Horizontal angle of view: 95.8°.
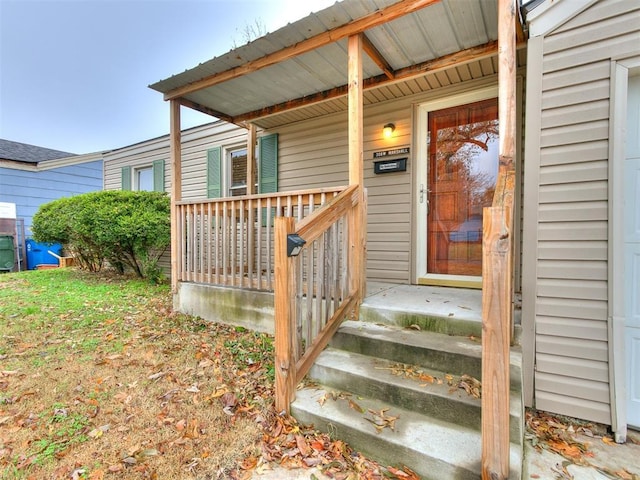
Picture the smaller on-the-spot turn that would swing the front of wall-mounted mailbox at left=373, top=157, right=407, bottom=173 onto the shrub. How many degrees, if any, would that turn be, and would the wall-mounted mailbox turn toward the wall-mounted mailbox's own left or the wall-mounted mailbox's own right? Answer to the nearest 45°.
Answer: approximately 45° to the wall-mounted mailbox's own right

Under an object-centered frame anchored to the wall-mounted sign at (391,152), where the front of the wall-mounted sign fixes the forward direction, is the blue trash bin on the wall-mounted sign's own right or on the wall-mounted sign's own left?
on the wall-mounted sign's own right

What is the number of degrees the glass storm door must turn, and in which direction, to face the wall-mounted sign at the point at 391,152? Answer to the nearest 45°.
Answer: approximately 45° to its right

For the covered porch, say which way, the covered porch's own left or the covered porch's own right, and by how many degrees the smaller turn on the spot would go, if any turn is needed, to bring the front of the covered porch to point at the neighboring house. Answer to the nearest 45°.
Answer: approximately 90° to the covered porch's own right

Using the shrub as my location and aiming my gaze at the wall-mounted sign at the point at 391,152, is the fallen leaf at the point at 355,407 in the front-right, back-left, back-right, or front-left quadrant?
front-right

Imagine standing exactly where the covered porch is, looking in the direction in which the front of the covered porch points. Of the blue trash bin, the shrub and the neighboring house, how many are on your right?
3

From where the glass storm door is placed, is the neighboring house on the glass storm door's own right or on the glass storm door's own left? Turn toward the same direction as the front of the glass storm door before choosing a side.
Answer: on the glass storm door's own right

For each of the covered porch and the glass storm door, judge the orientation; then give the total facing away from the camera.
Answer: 0

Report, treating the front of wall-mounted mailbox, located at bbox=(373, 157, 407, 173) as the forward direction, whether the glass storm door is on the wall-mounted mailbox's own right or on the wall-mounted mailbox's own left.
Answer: on the wall-mounted mailbox's own left

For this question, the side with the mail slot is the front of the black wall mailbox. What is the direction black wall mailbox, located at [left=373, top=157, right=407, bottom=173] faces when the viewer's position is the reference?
facing the viewer and to the left of the viewer

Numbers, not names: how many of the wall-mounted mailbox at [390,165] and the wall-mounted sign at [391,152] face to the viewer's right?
0

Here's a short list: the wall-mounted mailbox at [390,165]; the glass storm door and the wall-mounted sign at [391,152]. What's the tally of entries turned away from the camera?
0

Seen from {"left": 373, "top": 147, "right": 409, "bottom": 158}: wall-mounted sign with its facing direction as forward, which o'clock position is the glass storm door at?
The glass storm door is roughly at 8 o'clock from the wall-mounted sign.
